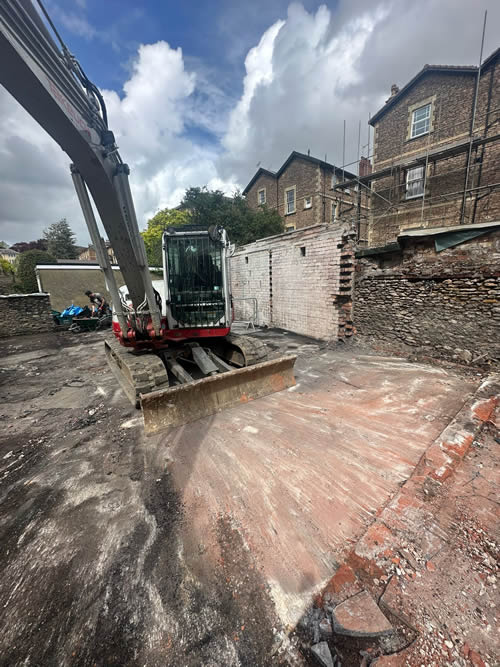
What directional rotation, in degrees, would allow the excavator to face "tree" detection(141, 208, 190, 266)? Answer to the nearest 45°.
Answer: approximately 180°

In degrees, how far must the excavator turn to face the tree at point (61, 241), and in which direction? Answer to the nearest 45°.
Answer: approximately 180°

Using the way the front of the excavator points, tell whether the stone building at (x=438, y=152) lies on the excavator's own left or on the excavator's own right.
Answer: on the excavator's own left

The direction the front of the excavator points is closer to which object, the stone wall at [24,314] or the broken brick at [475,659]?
the broken brick

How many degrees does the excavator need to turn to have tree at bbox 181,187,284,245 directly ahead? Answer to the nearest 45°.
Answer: approximately 180°

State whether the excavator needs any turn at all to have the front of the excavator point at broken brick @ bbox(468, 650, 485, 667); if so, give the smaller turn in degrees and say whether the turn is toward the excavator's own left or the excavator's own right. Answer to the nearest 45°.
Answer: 0° — it already faces it

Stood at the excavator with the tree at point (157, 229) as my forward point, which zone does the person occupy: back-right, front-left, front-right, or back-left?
front-left

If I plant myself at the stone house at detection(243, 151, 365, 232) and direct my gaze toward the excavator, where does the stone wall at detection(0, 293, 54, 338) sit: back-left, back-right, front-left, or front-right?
front-right

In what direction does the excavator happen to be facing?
toward the camera

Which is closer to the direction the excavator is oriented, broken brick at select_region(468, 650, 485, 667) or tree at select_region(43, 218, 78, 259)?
the broken brick

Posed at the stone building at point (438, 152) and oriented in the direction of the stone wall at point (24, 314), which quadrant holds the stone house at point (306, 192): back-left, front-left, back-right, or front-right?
front-right

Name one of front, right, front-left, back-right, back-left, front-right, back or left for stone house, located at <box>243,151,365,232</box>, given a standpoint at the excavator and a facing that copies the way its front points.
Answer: back-left

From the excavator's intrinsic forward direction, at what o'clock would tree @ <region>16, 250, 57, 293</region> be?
The tree is roughly at 5 o'clock from the excavator.
